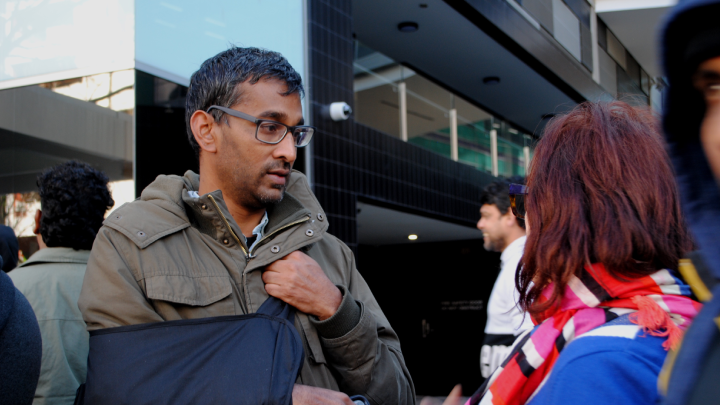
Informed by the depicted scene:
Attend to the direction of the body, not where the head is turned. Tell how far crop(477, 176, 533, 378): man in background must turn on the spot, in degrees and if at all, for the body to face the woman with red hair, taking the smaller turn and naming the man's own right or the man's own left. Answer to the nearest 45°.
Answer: approximately 90° to the man's own left

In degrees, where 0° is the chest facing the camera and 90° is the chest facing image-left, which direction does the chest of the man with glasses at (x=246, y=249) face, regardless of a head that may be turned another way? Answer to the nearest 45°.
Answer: approximately 315°

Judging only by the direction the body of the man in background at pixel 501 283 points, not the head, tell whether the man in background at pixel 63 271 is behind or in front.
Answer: in front

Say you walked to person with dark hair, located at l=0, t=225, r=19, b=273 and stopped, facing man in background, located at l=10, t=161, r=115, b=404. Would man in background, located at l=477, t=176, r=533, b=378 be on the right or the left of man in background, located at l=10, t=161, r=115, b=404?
left

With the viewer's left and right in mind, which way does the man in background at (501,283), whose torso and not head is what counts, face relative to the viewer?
facing to the left of the viewer

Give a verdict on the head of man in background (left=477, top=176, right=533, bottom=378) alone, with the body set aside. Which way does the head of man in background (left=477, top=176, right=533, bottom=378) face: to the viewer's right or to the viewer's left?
to the viewer's left

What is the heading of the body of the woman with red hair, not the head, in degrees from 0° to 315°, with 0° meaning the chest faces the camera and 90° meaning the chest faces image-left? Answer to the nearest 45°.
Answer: approximately 135°

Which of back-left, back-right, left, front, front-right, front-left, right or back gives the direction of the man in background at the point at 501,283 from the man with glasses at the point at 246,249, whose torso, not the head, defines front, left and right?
left

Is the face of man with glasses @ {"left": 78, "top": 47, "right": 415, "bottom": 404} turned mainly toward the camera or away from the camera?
toward the camera

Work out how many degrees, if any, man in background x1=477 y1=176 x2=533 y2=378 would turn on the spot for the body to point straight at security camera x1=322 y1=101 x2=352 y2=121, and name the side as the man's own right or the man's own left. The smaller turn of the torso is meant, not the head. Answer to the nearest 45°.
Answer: approximately 45° to the man's own right
